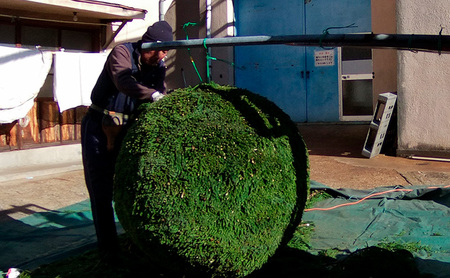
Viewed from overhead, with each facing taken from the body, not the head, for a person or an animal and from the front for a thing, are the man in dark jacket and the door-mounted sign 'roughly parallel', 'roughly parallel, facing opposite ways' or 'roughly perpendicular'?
roughly perpendicular

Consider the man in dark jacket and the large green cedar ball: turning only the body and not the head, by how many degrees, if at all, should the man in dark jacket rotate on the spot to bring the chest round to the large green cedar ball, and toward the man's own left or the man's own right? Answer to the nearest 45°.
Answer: approximately 45° to the man's own right

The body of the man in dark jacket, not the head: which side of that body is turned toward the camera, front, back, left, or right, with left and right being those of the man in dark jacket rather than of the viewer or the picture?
right

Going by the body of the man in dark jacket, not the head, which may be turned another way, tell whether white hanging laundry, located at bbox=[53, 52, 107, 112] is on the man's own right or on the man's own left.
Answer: on the man's own left

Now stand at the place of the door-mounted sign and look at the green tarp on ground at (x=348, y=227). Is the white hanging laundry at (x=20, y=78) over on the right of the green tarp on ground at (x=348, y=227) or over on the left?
right

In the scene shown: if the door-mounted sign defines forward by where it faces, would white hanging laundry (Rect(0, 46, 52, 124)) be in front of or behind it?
in front

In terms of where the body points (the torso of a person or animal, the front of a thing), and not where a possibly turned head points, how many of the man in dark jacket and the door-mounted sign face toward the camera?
1

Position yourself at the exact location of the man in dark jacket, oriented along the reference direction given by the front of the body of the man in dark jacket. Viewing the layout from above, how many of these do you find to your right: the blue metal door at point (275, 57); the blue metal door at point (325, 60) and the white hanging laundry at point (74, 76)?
0

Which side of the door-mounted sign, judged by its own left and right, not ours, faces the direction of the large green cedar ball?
front

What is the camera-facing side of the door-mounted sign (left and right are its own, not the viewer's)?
front

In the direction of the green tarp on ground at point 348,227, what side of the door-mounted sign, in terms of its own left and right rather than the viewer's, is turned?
front

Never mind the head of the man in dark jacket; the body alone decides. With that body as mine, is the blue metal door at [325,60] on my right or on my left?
on my left

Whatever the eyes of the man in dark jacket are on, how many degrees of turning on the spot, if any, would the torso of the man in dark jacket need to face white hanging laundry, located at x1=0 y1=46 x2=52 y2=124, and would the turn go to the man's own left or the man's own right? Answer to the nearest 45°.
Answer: approximately 90° to the man's own left

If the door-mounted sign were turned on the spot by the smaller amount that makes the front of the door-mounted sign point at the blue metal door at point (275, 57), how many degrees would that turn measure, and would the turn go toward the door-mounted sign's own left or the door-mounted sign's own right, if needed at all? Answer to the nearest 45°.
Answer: approximately 90° to the door-mounted sign's own right

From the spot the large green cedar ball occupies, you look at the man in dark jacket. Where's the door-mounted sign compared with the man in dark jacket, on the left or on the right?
right
